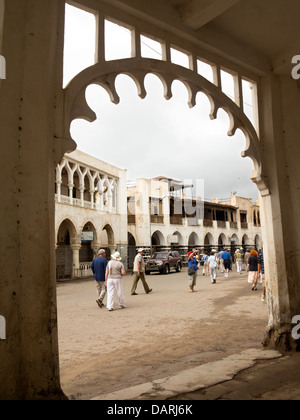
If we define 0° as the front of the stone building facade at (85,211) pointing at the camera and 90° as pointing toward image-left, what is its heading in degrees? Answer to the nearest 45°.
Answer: approximately 315°

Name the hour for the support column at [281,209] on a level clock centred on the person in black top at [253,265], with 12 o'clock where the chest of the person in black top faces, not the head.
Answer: The support column is roughly at 6 o'clock from the person in black top.

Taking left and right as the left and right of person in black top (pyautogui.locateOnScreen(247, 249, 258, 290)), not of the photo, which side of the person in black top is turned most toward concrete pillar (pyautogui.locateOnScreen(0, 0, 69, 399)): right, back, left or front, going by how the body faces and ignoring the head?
back

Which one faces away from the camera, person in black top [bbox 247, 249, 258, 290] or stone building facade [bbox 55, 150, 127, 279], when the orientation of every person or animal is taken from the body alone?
the person in black top

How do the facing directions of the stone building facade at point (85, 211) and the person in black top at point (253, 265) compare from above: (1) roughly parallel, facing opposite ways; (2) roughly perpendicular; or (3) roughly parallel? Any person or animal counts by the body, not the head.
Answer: roughly perpendicular

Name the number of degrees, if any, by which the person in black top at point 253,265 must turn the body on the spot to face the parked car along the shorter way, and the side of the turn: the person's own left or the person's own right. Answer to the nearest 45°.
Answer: approximately 45° to the person's own left

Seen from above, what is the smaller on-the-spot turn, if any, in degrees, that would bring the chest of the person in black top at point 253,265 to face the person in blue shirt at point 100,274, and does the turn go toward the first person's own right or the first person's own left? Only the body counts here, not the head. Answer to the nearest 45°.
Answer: approximately 135° to the first person's own left

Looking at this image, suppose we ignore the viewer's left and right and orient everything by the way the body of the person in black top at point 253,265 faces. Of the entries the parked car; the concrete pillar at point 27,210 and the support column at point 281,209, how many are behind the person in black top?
2

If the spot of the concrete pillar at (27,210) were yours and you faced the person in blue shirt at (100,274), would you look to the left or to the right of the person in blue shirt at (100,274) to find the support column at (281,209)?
right

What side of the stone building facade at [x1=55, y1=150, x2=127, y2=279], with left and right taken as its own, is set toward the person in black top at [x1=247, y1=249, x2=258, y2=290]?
front
